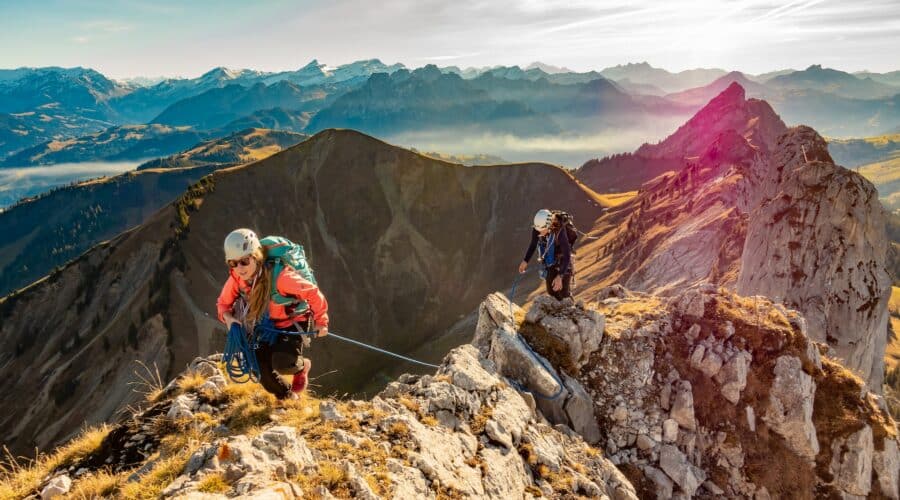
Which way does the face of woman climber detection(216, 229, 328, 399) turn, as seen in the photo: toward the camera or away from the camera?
toward the camera

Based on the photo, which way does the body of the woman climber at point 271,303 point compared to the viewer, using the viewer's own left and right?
facing the viewer and to the left of the viewer
